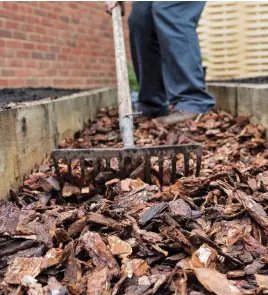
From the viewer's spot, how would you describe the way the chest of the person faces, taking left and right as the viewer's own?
facing the viewer and to the left of the viewer

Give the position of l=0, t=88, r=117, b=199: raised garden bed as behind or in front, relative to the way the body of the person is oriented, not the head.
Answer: in front

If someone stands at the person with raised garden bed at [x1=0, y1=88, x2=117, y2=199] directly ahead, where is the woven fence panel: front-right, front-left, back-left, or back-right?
back-right

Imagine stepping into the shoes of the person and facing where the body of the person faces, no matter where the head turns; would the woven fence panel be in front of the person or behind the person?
behind

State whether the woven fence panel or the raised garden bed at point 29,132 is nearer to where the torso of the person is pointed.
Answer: the raised garden bed

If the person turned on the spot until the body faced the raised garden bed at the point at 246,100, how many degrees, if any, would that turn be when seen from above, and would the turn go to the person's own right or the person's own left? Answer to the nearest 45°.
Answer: approximately 90° to the person's own left
